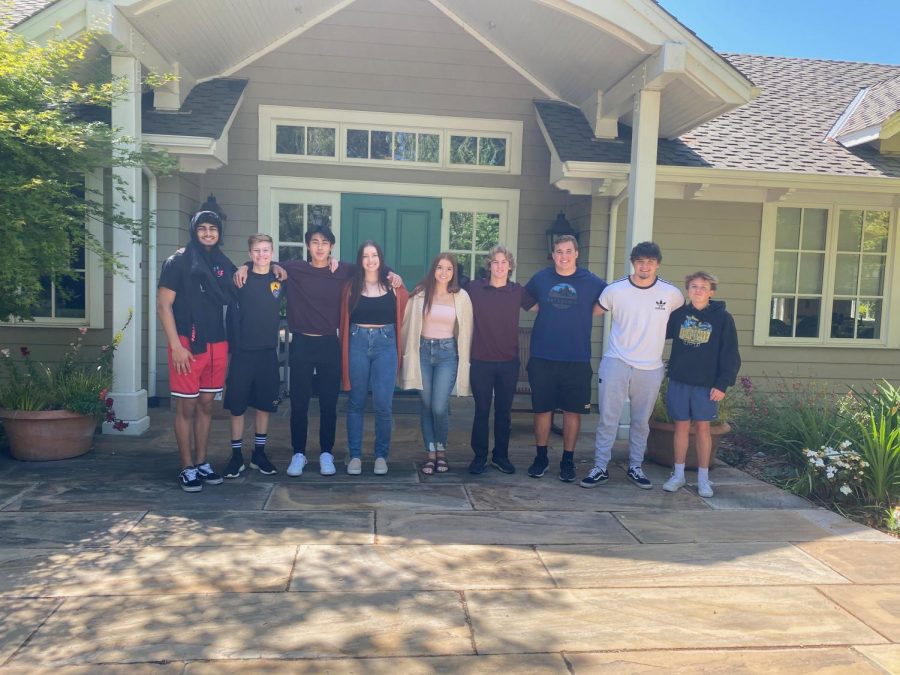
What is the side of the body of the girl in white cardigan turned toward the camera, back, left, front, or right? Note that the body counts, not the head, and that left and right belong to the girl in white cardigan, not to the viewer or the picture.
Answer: front

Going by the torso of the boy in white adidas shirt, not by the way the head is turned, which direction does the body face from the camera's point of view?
toward the camera

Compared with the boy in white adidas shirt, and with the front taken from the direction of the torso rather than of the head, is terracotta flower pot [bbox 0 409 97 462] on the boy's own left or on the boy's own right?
on the boy's own right

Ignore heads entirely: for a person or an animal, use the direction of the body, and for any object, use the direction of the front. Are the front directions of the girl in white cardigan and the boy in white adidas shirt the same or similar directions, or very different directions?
same or similar directions

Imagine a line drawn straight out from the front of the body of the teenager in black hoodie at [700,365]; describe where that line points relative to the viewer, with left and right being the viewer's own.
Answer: facing the viewer

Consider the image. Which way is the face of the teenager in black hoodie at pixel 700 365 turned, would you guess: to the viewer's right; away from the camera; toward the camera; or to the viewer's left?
toward the camera

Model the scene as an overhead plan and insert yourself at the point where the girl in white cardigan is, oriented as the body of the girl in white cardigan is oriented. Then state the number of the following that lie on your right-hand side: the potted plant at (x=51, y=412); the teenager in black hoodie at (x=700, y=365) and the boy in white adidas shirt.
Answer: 1

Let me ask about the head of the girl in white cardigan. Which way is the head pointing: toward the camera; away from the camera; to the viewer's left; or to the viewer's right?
toward the camera

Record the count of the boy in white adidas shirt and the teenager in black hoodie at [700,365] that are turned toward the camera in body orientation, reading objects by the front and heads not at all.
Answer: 2

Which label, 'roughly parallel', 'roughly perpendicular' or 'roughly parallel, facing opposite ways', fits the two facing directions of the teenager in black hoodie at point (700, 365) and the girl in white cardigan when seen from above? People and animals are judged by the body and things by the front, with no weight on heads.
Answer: roughly parallel

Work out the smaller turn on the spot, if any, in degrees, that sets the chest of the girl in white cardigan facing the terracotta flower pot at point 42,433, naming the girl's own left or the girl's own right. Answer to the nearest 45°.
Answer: approximately 90° to the girl's own right

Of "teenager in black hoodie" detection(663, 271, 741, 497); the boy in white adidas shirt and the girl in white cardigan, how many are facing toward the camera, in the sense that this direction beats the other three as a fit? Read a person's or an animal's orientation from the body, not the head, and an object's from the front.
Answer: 3

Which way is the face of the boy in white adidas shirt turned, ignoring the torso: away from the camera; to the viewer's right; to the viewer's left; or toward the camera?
toward the camera

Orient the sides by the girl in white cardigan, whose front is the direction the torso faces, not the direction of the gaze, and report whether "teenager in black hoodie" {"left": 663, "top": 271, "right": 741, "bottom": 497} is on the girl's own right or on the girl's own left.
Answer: on the girl's own left

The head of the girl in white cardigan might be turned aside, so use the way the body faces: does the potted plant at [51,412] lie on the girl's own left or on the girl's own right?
on the girl's own right

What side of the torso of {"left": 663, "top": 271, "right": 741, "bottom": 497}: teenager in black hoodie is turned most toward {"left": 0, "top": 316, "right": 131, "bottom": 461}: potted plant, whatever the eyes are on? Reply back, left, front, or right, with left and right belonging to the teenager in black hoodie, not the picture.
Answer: right
